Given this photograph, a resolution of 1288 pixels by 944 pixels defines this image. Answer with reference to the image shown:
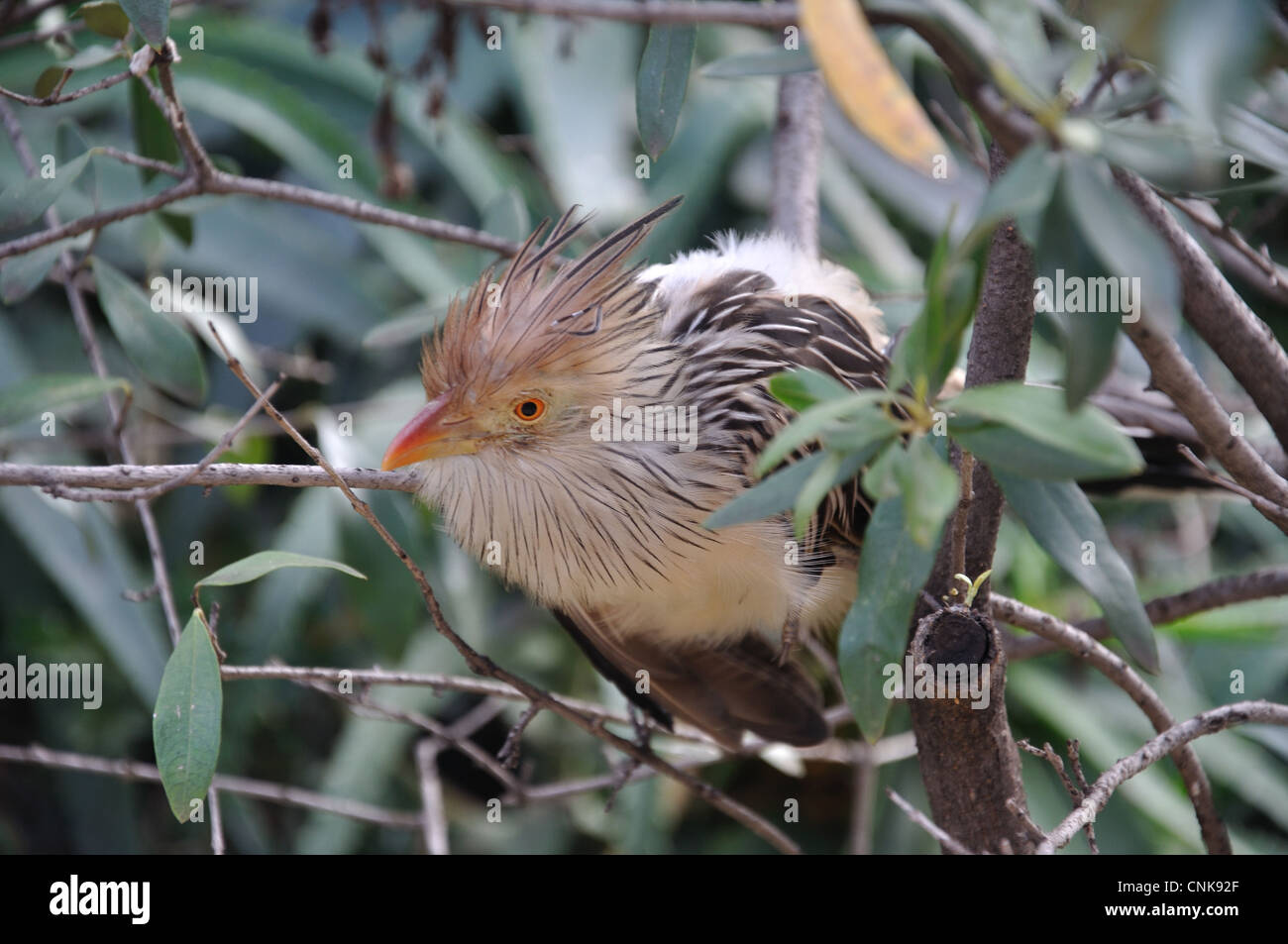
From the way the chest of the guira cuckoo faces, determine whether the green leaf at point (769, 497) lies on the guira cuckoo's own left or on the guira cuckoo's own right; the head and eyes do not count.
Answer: on the guira cuckoo's own left

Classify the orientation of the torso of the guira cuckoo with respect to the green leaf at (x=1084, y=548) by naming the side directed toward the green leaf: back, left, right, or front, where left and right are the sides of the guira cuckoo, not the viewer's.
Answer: left

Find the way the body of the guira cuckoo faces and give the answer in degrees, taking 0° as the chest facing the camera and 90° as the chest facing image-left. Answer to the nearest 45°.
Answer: approximately 45°

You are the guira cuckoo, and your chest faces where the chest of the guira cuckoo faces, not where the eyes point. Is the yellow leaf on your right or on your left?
on your left
